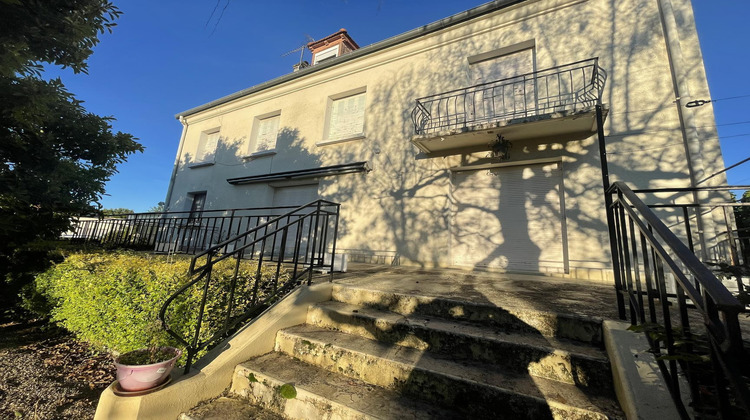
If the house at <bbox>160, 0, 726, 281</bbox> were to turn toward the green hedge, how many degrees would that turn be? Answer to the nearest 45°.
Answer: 0° — it already faces it

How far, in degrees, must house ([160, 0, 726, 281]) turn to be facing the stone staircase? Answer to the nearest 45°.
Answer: approximately 45° to its left

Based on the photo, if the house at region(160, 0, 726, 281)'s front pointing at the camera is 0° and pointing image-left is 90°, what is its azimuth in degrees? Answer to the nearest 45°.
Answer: approximately 45°

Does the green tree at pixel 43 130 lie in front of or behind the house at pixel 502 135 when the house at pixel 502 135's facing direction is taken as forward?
in front

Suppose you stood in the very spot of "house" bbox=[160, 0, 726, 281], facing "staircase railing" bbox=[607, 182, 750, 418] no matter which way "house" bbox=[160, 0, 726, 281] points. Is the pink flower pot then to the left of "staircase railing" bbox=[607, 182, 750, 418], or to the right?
right

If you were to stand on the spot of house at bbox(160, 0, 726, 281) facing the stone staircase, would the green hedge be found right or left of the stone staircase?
right
